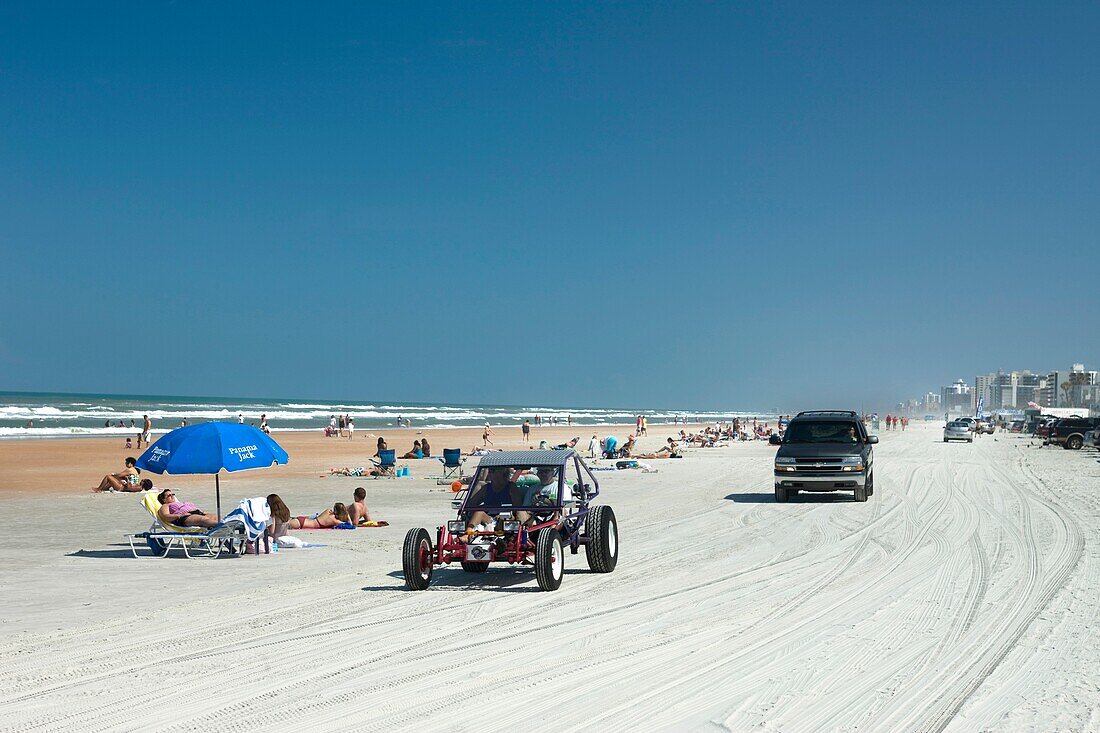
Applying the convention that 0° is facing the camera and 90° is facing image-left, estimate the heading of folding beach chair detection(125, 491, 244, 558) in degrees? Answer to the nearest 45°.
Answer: approximately 270°

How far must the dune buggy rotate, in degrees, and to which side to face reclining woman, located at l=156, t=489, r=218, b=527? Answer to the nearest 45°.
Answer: approximately 90° to its right

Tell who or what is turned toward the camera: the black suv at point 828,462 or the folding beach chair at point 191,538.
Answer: the black suv

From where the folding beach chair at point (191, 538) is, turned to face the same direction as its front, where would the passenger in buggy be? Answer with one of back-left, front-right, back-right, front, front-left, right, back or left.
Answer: front-right

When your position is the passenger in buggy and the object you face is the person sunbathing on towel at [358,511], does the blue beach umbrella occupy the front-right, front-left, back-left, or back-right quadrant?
front-left

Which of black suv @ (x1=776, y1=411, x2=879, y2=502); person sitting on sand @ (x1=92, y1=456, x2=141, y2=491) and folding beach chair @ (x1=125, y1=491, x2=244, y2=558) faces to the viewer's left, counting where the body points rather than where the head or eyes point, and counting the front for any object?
the person sitting on sand

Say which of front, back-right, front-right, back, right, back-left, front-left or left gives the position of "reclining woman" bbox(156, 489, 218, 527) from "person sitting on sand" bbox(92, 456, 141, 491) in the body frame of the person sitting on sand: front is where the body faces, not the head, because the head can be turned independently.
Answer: left

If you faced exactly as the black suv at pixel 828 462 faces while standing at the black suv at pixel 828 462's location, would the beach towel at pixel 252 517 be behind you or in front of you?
in front

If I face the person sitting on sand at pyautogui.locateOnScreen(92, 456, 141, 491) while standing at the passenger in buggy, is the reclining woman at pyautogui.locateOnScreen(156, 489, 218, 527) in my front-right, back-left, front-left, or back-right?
front-left

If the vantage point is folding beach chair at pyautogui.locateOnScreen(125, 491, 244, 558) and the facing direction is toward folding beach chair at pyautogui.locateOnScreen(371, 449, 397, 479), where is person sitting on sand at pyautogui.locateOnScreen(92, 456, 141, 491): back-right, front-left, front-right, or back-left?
front-left

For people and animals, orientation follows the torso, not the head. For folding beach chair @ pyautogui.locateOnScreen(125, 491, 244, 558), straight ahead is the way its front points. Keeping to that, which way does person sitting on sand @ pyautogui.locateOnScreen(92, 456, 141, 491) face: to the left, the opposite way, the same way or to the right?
the opposite way

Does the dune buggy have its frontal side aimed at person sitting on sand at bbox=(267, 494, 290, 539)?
no

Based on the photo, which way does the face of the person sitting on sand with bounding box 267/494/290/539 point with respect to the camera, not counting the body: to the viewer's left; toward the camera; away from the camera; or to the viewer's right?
away from the camera

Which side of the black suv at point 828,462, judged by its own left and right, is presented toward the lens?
front

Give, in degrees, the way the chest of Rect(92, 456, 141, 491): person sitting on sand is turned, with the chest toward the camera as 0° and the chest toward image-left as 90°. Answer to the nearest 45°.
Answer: approximately 90°

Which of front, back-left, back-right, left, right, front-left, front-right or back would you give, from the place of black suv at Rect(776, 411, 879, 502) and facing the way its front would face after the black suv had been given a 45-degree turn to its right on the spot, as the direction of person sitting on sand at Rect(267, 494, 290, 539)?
front

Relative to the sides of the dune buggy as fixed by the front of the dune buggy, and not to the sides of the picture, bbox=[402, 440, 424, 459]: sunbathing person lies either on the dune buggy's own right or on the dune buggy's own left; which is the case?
on the dune buggy's own right
